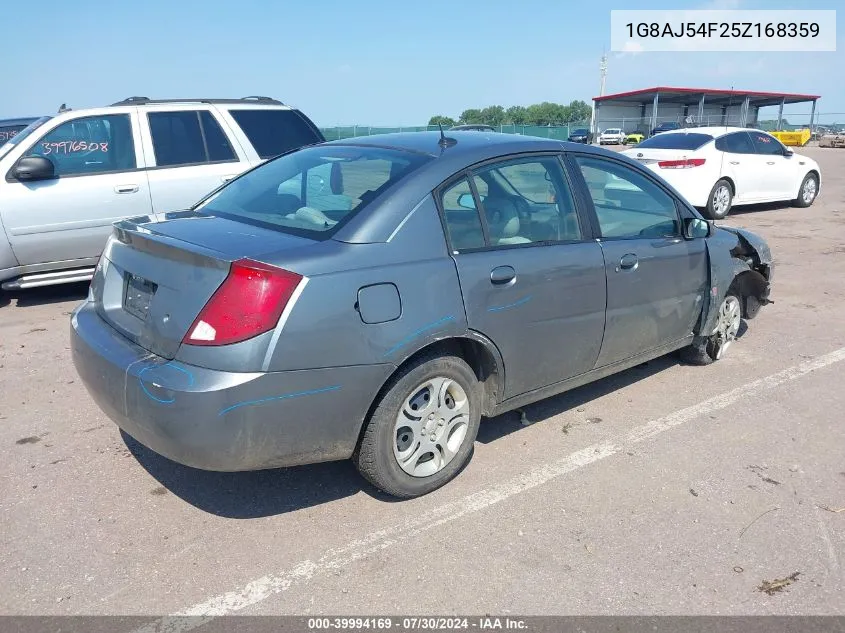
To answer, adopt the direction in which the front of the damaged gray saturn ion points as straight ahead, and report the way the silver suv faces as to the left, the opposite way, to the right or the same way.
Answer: the opposite way

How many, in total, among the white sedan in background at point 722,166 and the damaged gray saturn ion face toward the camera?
0

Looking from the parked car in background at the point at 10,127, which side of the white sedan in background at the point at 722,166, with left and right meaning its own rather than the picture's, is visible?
back

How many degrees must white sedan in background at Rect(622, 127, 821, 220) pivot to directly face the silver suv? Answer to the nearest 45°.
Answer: approximately 180°

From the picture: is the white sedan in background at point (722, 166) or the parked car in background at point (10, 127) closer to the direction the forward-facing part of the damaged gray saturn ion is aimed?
the white sedan in background

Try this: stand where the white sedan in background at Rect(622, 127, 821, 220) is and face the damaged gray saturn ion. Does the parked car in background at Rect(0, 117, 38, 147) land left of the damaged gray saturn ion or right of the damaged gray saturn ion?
right

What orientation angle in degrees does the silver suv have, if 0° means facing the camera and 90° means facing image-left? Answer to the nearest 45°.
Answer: approximately 45°

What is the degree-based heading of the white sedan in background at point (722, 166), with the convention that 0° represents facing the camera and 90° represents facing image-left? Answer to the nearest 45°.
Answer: approximately 225°

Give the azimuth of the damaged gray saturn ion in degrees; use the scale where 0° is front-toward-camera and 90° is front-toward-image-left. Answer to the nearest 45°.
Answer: approximately 225°

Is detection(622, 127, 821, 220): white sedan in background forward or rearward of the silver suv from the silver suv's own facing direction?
rearward
